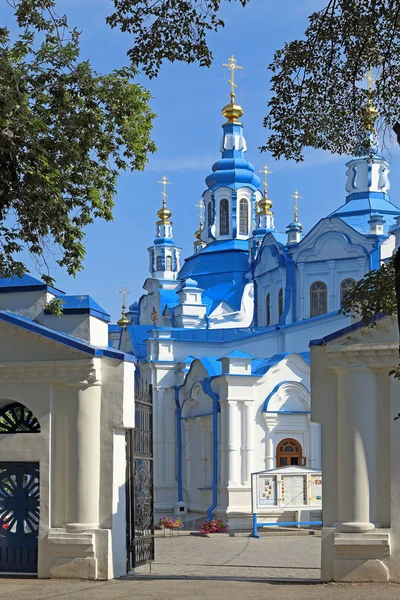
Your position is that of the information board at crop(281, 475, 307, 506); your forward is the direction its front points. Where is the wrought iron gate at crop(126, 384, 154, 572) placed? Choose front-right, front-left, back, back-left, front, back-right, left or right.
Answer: front

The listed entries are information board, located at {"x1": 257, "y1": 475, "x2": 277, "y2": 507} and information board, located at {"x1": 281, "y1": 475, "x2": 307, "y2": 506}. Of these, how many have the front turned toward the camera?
2

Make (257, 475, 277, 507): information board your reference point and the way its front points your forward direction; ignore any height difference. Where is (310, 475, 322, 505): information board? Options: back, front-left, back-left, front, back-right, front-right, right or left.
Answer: back-left

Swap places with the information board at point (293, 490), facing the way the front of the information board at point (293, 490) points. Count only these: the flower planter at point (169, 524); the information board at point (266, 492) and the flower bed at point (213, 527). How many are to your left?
0

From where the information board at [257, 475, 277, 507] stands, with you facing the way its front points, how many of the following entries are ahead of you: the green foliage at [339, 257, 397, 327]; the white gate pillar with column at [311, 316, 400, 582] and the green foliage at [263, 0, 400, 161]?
3

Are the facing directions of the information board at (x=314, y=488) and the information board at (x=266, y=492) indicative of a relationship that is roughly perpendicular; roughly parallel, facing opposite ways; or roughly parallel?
roughly parallel

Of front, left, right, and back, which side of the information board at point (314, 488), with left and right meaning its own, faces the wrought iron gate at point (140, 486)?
front

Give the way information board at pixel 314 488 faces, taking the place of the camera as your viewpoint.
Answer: facing the viewer

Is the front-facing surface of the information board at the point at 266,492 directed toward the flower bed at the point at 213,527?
no

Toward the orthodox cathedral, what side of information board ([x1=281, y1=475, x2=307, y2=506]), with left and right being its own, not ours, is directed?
back

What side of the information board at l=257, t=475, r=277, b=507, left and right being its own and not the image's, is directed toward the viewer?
front
